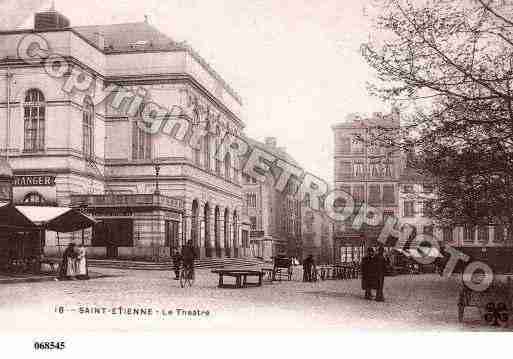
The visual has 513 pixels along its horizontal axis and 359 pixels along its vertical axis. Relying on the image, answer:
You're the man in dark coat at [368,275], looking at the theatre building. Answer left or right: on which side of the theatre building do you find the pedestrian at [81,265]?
left

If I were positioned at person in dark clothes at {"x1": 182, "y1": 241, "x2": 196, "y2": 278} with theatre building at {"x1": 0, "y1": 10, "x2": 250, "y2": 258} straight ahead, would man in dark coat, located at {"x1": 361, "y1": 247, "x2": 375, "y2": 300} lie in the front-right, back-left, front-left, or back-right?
back-right

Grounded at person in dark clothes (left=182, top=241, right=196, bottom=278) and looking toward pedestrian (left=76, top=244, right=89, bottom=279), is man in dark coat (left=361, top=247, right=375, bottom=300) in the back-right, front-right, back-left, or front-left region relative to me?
back-left

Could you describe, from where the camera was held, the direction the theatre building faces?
facing the viewer and to the right of the viewer

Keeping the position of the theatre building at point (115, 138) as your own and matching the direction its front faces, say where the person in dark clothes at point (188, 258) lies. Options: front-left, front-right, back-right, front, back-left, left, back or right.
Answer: front-right

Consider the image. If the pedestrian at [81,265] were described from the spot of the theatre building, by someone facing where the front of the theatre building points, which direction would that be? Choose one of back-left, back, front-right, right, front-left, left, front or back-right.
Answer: front-right

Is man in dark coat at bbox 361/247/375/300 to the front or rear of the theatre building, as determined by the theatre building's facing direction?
to the front
